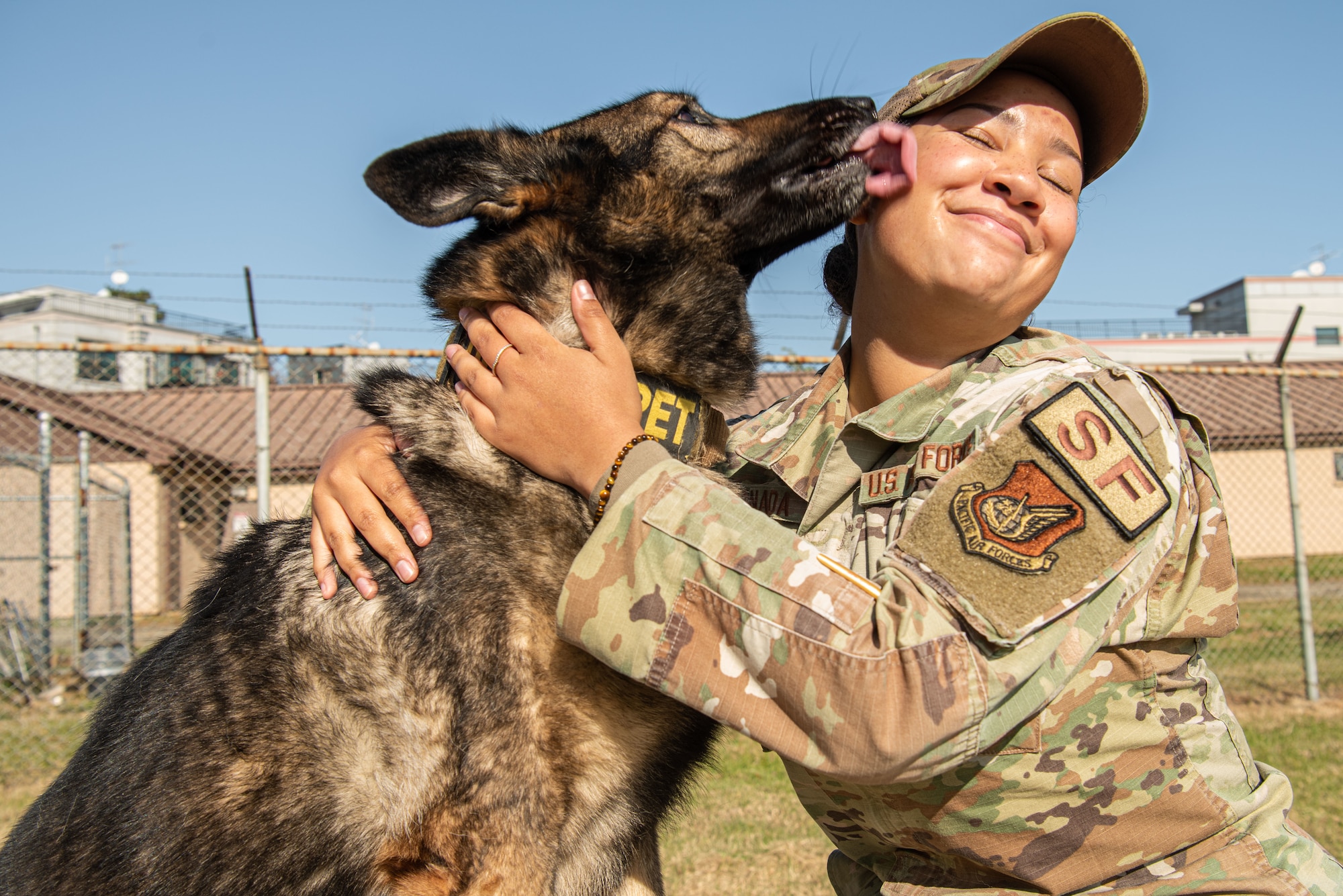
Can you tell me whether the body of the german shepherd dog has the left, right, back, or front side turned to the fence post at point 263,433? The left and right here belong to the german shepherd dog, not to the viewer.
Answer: left

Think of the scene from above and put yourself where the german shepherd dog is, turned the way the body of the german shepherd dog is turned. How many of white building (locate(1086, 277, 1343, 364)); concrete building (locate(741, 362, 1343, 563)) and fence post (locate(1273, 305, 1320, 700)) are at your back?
0

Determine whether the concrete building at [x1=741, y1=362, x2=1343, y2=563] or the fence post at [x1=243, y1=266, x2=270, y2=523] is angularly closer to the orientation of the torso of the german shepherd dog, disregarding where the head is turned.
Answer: the concrete building

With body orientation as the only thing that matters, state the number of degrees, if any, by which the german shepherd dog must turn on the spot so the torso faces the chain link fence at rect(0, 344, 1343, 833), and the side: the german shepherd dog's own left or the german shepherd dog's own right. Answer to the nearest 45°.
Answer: approximately 90° to the german shepherd dog's own left

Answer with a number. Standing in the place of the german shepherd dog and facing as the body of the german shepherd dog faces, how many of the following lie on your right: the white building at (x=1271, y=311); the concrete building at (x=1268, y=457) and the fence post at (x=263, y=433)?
0

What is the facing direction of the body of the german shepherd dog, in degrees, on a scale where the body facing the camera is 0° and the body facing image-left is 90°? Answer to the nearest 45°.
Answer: approximately 270°

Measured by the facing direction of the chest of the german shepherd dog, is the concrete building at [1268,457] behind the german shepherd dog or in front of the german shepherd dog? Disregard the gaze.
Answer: in front
